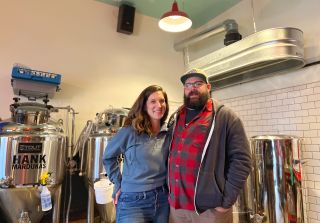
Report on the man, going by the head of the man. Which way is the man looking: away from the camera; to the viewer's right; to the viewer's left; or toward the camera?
toward the camera

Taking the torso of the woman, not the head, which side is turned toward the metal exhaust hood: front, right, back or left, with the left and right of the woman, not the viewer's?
left

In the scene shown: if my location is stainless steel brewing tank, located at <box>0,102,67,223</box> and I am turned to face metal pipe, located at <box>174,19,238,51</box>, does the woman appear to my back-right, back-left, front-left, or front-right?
front-right

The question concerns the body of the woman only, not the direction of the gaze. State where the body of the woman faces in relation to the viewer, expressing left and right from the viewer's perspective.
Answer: facing the viewer and to the right of the viewer

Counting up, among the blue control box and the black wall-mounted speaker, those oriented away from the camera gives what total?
0

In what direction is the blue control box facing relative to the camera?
toward the camera

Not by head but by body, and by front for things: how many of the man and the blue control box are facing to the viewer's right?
0

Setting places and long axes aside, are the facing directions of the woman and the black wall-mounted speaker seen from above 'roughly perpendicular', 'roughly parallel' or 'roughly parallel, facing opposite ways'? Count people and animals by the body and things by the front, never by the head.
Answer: roughly parallel

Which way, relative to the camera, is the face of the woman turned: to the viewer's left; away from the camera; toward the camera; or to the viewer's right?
toward the camera

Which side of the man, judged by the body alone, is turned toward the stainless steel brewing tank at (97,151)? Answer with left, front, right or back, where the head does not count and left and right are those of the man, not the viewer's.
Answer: right
